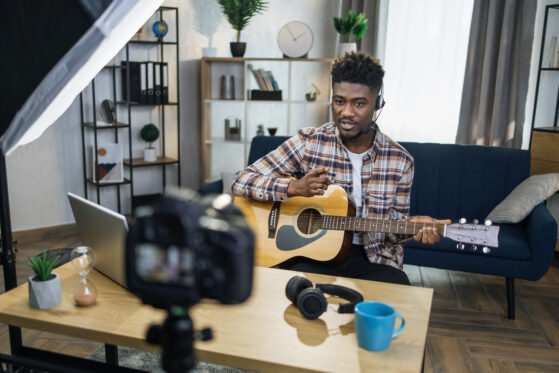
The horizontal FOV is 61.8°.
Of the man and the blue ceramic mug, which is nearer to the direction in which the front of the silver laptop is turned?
the man

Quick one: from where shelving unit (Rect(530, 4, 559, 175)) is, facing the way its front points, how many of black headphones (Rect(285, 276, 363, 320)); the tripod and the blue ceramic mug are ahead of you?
3

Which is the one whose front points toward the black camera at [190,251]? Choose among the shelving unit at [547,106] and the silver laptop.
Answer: the shelving unit

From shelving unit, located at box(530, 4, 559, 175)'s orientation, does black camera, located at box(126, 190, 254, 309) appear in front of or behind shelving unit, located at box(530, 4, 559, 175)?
in front

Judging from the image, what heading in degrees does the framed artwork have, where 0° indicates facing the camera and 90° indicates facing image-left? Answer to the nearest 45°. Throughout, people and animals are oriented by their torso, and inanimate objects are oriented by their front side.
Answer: approximately 0°

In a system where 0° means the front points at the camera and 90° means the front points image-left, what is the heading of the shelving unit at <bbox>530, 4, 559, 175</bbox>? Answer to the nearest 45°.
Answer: approximately 0°

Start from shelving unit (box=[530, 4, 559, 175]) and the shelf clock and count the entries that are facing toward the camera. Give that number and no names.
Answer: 2

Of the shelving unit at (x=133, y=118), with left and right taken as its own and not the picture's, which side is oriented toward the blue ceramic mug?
front

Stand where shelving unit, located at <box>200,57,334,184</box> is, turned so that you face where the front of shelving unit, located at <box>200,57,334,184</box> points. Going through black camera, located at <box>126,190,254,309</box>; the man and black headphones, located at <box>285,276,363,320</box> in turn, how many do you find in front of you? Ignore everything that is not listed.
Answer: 3

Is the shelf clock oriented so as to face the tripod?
yes

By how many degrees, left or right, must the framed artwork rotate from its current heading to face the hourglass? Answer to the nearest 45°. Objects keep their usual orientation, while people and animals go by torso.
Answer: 0° — it already faces it
